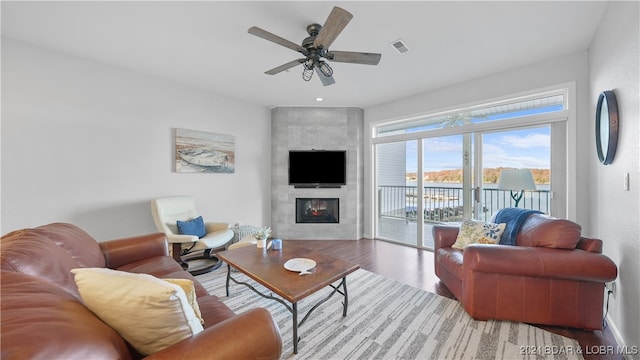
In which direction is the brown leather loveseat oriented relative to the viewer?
to the viewer's left

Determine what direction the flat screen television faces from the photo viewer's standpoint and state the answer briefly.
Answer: facing the viewer

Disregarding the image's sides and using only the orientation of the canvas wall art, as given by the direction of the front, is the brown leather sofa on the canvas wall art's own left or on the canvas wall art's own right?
on the canvas wall art's own right

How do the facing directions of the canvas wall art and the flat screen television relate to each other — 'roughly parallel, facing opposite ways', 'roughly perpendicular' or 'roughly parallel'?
roughly perpendicular

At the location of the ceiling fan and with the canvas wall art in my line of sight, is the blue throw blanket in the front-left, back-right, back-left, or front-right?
back-right

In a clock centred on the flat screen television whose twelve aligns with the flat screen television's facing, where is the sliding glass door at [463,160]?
The sliding glass door is roughly at 10 o'clock from the flat screen television.

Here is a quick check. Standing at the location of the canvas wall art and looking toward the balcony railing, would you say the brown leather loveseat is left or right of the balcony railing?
right

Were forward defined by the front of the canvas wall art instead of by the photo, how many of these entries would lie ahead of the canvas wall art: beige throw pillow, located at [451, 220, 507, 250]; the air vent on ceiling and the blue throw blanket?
3

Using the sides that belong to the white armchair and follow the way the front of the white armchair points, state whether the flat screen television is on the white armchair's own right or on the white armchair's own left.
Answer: on the white armchair's own left

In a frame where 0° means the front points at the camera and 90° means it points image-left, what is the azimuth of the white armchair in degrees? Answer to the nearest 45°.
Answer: approximately 315°

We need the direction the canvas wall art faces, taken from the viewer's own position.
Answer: facing the viewer and to the right of the viewer

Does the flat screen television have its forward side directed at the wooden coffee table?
yes

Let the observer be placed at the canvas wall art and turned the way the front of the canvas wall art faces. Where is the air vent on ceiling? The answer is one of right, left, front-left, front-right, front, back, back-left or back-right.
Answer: front
